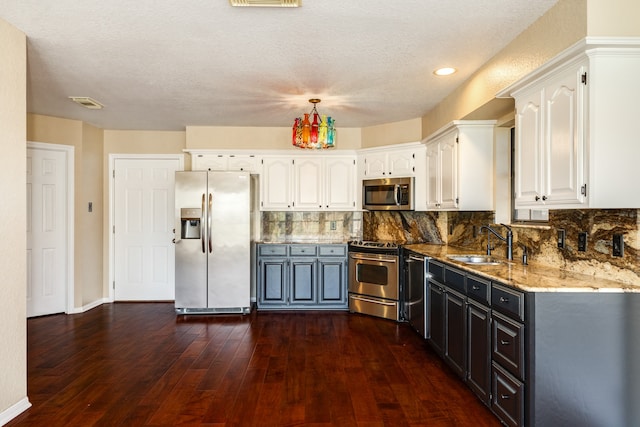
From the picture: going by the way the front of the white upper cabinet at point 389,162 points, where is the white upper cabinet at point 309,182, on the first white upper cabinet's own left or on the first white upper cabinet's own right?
on the first white upper cabinet's own right

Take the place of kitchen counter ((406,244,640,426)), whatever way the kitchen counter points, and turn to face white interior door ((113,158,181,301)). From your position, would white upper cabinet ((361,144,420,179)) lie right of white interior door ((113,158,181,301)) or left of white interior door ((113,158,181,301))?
right

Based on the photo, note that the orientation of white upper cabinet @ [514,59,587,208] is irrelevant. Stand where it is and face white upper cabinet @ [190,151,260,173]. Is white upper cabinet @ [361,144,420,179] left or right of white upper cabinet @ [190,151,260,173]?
right

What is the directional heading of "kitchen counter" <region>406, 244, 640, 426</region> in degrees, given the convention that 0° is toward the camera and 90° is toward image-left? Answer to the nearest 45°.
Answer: approximately 45°

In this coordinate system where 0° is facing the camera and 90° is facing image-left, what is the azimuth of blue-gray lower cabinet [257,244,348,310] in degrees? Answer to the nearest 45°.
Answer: approximately 0°

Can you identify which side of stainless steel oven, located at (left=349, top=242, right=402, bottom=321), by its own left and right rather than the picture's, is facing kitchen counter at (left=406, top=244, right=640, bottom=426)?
left

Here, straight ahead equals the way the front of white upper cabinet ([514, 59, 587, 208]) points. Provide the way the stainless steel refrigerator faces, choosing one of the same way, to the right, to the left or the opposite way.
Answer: to the left

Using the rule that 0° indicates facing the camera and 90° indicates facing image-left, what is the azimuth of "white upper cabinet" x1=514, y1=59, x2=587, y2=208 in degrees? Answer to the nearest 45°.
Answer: approximately 45°

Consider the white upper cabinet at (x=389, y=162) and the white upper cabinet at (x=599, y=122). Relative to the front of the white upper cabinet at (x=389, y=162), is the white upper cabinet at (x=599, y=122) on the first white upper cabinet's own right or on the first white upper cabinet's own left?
on the first white upper cabinet's own left

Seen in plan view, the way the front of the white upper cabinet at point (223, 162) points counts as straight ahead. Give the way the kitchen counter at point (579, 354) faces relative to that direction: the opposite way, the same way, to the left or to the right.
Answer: to the right

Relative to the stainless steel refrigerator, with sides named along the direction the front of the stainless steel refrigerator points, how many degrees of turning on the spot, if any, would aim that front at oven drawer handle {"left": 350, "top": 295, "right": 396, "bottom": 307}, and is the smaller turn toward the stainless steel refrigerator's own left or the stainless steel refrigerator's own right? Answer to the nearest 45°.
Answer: approximately 90° to the stainless steel refrigerator's own left
